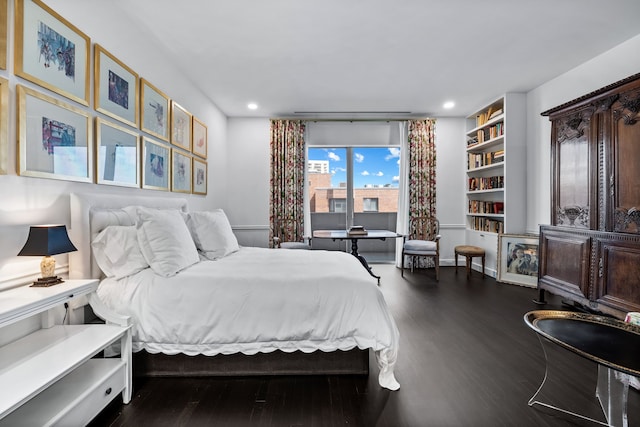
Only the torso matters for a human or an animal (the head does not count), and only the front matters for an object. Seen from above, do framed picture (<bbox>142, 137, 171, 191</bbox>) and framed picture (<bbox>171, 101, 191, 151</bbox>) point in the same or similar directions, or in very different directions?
same or similar directions

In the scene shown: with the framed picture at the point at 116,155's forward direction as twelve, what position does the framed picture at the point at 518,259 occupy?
the framed picture at the point at 518,259 is roughly at 11 o'clock from the framed picture at the point at 116,155.

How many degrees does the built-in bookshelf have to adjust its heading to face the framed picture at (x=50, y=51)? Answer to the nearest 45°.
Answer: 0° — it already faces it

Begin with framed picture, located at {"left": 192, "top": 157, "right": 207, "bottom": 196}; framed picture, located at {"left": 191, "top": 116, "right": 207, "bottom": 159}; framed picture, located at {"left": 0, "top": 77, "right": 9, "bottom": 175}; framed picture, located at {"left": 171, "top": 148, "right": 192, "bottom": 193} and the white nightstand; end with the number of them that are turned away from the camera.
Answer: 0

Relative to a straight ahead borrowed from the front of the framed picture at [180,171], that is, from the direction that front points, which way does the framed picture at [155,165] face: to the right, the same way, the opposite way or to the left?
the same way

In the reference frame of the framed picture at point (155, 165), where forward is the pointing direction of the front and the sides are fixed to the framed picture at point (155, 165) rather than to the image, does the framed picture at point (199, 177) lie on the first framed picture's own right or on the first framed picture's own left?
on the first framed picture's own left

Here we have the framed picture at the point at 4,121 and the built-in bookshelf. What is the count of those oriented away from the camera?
0

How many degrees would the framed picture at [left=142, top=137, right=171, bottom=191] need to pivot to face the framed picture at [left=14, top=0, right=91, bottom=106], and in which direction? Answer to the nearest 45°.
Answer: approximately 90° to its right

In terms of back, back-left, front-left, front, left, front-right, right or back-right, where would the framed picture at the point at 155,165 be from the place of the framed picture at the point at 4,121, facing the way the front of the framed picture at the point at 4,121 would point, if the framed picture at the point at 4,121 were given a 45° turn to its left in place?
front-left

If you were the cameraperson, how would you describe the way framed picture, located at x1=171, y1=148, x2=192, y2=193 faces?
facing the viewer and to the right of the viewer

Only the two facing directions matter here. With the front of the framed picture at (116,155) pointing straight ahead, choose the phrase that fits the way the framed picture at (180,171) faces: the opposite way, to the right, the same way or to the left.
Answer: the same way

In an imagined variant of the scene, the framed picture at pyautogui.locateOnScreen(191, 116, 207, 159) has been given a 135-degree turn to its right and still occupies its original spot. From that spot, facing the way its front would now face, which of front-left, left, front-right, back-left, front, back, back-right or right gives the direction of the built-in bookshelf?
back

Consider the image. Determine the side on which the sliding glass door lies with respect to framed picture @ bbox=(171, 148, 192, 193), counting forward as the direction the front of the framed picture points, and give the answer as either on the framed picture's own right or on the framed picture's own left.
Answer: on the framed picture's own left

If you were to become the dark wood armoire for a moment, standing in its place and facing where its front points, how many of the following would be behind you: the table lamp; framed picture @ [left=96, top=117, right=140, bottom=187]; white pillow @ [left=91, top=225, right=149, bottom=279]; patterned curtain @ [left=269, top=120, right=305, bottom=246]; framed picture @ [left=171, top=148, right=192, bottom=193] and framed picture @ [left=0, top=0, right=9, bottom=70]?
0

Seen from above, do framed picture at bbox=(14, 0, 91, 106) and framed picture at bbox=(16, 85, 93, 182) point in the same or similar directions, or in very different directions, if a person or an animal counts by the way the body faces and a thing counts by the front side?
same or similar directions

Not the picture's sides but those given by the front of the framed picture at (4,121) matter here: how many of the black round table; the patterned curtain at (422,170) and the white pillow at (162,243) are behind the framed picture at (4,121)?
0

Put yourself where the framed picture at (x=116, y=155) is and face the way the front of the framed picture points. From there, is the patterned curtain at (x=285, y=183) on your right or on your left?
on your left

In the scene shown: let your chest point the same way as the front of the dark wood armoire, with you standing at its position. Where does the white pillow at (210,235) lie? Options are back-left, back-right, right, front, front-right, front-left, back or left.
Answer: front

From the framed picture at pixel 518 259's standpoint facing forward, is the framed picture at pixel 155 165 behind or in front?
in front

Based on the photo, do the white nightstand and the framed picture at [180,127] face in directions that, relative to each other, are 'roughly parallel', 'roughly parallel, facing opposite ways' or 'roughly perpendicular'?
roughly parallel

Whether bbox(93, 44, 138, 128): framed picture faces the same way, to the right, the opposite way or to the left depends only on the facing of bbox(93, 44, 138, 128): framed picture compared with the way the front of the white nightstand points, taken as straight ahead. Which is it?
the same way

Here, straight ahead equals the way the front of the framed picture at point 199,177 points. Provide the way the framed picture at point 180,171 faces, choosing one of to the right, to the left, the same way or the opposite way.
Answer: the same way
